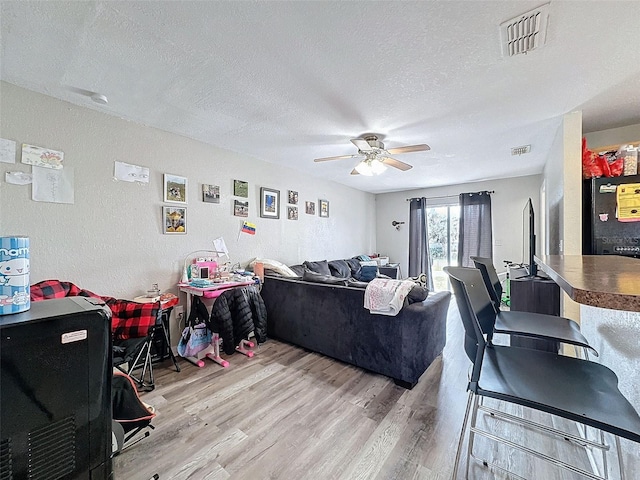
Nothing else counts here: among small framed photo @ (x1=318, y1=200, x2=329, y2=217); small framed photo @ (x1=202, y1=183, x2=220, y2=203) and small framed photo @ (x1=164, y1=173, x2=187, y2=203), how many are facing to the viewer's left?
0

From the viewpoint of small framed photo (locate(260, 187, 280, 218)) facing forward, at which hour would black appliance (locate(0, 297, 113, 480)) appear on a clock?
The black appliance is roughly at 2 o'clock from the small framed photo.

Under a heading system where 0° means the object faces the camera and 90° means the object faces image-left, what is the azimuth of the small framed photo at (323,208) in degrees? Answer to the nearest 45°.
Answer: approximately 315°

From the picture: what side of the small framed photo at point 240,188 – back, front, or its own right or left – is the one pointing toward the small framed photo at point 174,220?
right

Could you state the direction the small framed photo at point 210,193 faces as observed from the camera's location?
facing the viewer and to the right of the viewer

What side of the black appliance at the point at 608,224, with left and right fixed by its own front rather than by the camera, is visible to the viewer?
front

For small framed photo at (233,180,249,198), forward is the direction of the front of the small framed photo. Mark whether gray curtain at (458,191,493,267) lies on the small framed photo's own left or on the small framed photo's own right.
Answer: on the small framed photo's own left

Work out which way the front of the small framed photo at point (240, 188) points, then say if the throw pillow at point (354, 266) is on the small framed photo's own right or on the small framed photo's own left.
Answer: on the small framed photo's own left

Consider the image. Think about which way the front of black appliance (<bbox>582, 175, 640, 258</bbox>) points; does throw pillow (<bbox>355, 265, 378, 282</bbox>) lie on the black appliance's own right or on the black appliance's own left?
on the black appliance's own right

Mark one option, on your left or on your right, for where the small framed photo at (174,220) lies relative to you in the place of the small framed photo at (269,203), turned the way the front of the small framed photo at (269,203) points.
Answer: on your right

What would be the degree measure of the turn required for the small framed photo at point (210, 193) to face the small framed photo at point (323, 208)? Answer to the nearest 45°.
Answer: approximately 90° to its left
